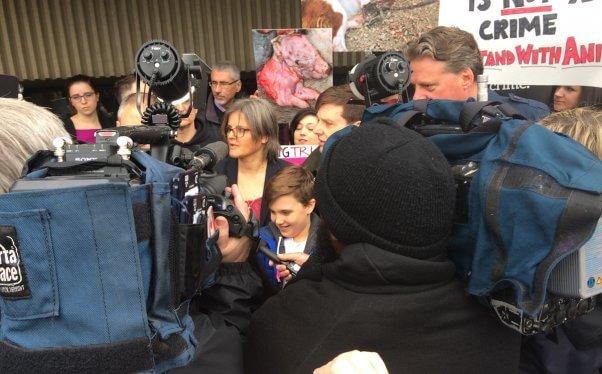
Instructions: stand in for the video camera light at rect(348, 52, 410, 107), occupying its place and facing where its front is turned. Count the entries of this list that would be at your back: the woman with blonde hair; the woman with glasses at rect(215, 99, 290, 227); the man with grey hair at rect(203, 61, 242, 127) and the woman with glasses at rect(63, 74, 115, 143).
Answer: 1

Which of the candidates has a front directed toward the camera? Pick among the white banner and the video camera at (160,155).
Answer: the white banner

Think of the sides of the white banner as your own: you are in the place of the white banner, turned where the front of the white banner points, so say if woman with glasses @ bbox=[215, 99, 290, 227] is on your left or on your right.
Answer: on your right

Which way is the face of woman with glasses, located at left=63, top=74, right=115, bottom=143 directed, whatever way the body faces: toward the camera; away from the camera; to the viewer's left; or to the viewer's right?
toward the camera

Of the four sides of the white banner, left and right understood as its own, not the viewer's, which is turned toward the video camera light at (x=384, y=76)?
front

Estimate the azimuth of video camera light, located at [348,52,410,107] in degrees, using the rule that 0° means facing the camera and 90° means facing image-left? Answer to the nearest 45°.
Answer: approximately 135°

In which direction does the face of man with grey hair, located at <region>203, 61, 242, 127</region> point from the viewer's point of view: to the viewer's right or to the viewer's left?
to the viewer's left

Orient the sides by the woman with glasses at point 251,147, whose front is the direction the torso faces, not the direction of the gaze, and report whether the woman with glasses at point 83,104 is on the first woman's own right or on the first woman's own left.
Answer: on the first woman's own right

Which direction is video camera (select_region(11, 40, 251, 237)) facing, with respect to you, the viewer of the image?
facing away from the viewer and to the right of the viewer

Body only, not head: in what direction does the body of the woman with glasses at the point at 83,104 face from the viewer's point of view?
toward the camera

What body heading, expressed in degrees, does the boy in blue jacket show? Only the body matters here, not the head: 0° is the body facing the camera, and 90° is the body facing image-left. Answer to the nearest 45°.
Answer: approximately 45°

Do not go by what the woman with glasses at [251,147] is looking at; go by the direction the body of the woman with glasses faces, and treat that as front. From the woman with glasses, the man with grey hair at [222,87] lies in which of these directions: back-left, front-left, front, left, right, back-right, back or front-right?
back-right

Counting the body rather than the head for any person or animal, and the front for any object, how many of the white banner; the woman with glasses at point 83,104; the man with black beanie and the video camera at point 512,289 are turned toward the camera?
2

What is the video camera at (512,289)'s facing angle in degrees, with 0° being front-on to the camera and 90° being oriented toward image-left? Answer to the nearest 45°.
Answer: approximately 135°

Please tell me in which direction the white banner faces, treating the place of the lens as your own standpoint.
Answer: facing the viewer

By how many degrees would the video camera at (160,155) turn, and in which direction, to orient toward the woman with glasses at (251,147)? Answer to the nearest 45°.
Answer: approximately 45° to its left

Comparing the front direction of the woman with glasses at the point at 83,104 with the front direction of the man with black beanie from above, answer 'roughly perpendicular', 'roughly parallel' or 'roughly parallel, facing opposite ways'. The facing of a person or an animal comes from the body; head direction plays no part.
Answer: roughly parallel, facing opposite ways

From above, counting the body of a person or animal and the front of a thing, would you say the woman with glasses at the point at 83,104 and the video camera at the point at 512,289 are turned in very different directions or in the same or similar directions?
very different directions

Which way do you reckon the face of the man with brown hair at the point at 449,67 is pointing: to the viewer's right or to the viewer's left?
to the viewer's left

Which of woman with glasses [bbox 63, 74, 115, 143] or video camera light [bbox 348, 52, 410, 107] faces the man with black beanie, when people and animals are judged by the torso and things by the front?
the woman with glasses

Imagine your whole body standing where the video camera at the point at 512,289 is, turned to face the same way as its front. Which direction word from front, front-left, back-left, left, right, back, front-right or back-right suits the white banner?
front-right

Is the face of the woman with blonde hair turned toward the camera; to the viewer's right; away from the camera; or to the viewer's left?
away from the camera
